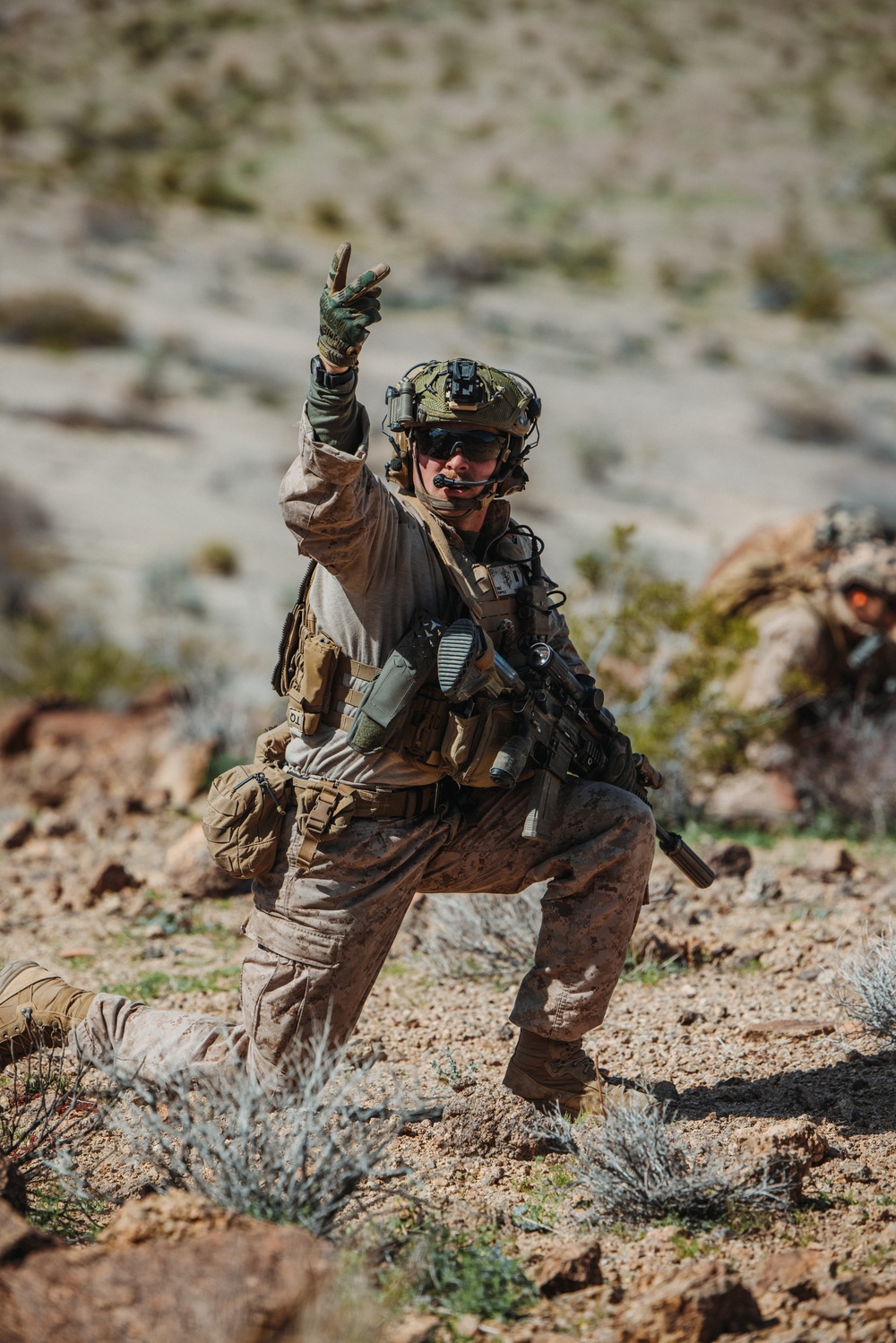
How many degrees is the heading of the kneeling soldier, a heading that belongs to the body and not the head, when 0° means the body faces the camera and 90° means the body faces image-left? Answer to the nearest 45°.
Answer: approximately 315°

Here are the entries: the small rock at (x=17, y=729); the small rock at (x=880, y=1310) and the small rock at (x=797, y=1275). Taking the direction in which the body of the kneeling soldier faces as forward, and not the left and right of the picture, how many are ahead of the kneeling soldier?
2

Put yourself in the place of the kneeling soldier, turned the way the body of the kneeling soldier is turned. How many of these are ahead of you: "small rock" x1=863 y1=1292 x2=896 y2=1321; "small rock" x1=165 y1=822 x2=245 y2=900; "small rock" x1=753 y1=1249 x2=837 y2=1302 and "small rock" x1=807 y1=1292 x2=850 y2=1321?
3

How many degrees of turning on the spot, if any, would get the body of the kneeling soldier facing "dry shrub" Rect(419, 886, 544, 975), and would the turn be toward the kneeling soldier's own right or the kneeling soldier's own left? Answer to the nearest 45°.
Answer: approximately 135° to the kneeling soldier's own left

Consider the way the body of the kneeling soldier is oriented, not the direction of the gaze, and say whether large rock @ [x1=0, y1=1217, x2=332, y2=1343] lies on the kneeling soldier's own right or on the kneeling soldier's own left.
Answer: on the kneeling soldier's own right

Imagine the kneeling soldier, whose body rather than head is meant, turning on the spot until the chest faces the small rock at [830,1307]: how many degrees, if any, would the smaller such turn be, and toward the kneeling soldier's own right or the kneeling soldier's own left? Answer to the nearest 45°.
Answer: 0° — they already face it

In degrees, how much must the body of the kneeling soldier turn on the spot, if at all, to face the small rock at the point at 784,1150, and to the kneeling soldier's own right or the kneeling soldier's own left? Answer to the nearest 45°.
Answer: approximately 45° to the kneeling soldier's own left

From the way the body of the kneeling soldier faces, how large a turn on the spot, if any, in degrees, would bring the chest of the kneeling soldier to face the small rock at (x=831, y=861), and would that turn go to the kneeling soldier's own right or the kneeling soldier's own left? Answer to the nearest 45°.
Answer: approximately 90° to the kneeling soldier's own left

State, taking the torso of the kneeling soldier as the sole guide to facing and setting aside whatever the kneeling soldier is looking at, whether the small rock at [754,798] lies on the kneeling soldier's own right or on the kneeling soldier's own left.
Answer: on the kneeling soldier's own left

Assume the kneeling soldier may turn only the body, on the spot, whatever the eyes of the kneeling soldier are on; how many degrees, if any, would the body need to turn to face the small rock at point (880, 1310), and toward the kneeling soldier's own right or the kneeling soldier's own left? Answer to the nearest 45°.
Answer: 0° — they already face it

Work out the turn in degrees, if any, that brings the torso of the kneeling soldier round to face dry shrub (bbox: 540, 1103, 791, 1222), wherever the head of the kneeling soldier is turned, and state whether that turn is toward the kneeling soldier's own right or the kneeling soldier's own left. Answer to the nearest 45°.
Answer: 0° — they already face it
